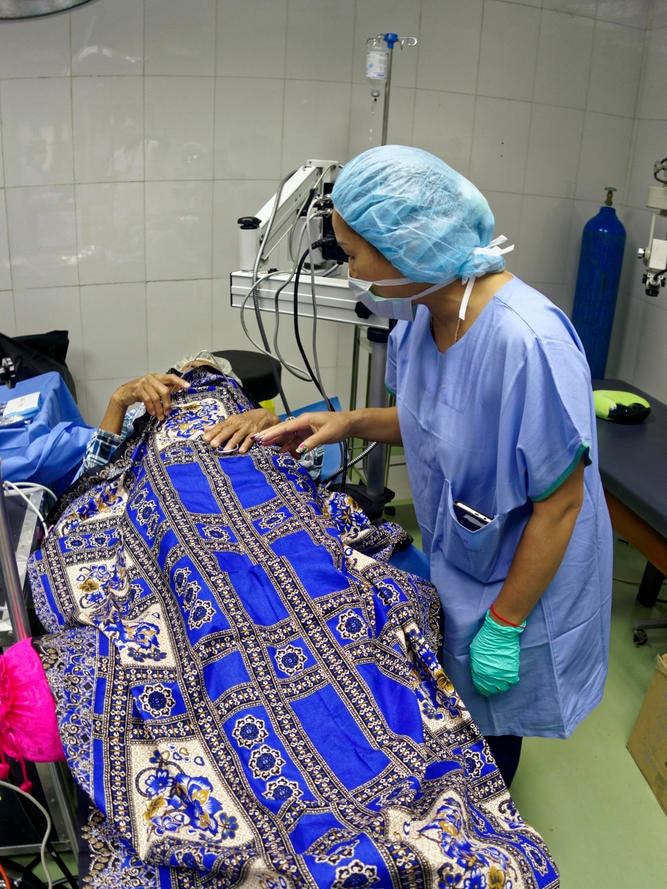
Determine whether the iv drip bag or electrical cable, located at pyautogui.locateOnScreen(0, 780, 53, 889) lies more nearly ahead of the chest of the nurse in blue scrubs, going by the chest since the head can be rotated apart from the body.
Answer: the electrical cable

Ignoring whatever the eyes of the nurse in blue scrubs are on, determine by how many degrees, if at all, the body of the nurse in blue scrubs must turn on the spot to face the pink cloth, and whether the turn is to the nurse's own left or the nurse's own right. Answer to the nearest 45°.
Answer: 0° — they already face it

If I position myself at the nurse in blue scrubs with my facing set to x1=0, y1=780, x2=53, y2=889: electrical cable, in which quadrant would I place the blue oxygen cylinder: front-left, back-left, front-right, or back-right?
back-right

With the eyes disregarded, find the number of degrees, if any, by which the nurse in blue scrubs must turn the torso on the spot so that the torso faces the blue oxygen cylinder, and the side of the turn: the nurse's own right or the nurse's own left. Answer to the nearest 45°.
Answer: approximately 135° to the nurse's own right

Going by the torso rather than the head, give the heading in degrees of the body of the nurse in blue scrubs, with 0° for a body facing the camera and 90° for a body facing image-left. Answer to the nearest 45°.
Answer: approximately 45°

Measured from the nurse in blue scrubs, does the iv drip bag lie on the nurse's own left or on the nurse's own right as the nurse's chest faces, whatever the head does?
on the nurse's own right

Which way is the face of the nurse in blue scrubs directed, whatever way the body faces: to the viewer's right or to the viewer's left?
to the viewer's left

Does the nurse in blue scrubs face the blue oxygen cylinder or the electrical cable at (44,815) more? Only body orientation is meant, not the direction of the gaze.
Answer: the electrical cable
